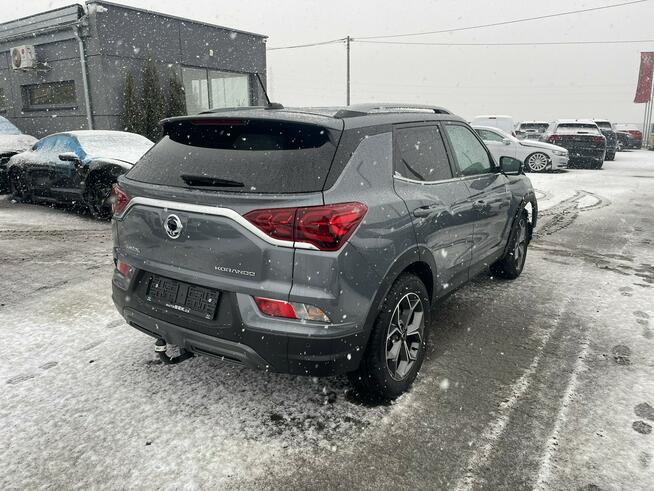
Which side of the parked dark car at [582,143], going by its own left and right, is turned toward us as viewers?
back

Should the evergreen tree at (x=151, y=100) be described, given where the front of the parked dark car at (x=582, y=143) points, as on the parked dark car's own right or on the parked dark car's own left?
on the parked dark car's own left

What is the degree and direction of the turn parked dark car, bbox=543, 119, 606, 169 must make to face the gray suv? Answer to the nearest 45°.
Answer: approximately 180°

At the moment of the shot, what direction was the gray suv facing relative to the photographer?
facing away from the viewer and to the right of the viewer

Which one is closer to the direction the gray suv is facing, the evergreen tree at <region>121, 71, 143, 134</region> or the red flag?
the red flag

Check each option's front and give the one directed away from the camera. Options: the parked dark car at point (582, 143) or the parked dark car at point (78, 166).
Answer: the parked dark car at point (582, 143)

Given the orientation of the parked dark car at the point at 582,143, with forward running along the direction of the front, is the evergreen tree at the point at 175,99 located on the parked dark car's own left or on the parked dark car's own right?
on the parked dark car's own left

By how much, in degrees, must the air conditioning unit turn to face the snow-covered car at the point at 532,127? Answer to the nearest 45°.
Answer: approximately 135° to its left

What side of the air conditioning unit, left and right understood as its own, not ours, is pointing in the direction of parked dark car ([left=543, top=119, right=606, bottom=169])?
left

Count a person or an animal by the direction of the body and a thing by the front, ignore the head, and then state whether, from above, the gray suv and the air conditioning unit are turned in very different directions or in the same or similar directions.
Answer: very different directions

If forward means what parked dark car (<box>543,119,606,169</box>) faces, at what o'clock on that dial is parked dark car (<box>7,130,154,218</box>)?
parked dark car (<box>7,130,154,218</box>) is roughly at 7 o'clock from parked dark car (<box>543,119,606,169</box>).

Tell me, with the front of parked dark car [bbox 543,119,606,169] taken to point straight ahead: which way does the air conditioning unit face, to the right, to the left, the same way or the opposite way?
the opposite way
